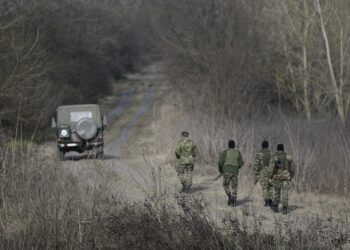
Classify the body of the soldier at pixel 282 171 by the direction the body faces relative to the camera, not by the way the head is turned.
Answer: away from the camera

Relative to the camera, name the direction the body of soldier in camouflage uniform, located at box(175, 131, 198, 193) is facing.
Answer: away from the camera

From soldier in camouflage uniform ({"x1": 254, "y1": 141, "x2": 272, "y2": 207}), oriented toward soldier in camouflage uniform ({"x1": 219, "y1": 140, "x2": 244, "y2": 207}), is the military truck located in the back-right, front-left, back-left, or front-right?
front-right

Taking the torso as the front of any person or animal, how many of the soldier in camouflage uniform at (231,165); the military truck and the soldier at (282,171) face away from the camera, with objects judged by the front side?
3

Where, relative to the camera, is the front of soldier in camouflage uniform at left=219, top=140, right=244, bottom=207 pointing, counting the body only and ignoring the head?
away from the camera

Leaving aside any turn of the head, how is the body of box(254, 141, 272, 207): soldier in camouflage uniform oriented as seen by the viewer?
away from the camera

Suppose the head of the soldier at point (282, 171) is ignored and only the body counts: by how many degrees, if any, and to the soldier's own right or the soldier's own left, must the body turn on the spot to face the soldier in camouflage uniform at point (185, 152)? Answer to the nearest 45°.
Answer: approximately 45° to the soldier's own left

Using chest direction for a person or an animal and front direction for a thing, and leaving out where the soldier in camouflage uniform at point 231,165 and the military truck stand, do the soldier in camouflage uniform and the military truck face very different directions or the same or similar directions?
same or similar directions

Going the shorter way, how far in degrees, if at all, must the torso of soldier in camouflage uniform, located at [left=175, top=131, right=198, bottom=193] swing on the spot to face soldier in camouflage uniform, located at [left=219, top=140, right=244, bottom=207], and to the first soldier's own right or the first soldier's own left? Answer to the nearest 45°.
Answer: approximately 135° to the first soldier's own right

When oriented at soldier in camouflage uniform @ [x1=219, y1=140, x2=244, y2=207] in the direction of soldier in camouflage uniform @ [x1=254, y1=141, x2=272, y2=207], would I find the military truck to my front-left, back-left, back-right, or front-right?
back-left

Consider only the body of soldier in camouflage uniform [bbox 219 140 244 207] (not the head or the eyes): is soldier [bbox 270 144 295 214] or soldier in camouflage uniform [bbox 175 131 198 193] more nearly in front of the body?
the soldier in camouflage uniform
